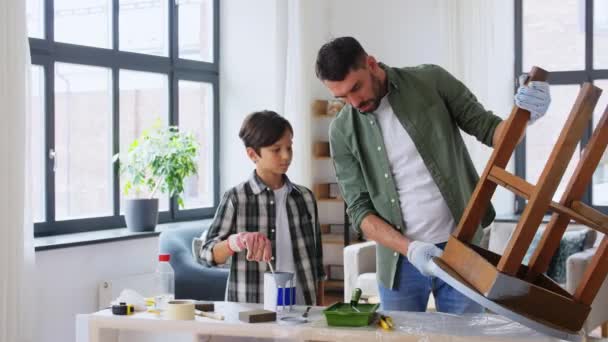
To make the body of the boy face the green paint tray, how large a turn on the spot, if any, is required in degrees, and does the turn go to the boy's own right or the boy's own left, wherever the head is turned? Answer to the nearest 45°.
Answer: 0° — they already face it

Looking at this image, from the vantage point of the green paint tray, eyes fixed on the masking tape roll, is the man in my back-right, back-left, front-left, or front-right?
back-right

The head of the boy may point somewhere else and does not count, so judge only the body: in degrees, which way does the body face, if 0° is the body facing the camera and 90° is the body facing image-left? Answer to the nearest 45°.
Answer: approximately 315°

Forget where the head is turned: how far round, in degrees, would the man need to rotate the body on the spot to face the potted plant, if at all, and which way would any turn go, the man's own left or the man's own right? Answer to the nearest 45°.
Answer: approximately 135° to the man's own right

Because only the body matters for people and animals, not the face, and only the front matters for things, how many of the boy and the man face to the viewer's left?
0

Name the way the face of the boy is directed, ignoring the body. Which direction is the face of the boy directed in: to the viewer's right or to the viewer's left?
to the viewer's right

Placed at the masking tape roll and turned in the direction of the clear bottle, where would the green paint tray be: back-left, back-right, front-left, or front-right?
back-right

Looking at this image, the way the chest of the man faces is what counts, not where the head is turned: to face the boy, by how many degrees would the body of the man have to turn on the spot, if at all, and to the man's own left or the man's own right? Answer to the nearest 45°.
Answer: approximately 90° to the man's own right

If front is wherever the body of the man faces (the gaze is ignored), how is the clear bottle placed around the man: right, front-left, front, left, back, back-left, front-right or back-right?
right
